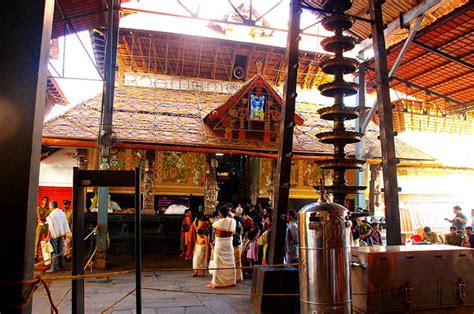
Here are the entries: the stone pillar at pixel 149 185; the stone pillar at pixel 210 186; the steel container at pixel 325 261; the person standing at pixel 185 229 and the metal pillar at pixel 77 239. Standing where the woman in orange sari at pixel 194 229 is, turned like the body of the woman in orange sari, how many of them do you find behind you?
2

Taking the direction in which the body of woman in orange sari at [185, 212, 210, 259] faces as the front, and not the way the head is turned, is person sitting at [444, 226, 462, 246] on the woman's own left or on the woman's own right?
on the woman's own right

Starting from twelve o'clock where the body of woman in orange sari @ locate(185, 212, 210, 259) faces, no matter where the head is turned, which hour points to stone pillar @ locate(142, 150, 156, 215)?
The stone pillar is roughly at 11 o'clock from the woman in orange sari.

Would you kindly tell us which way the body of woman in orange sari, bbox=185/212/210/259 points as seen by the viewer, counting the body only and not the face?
away from the camera

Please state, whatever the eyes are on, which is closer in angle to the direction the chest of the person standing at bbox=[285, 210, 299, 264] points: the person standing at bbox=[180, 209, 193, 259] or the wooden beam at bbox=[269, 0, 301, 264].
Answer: the person standing

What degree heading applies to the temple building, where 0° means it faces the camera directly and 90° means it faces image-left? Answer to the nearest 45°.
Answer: approximately 0°
